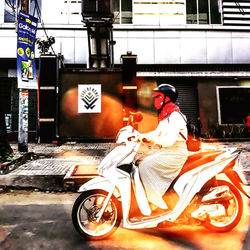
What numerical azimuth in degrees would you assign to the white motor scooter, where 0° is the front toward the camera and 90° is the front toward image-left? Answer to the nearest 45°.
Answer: approximately 90°

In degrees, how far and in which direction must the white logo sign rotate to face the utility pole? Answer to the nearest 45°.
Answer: approximately 45° to its right

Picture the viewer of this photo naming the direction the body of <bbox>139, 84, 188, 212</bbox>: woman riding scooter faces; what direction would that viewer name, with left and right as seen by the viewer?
facing to the left of the viewer

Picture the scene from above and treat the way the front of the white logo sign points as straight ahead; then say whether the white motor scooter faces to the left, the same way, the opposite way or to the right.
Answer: to the right

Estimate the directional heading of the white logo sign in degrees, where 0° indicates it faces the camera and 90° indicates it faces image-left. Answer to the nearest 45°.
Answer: approximately 0°

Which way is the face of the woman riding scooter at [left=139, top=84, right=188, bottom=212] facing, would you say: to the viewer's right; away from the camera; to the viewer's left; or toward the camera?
to the viewer's left

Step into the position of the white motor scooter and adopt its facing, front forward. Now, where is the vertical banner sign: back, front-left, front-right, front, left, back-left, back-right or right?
front-right

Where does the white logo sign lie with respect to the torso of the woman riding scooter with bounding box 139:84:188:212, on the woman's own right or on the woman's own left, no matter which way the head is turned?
on the woman's own right

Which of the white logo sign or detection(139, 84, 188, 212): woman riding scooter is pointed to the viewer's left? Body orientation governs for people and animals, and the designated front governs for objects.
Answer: the woman riding scooter

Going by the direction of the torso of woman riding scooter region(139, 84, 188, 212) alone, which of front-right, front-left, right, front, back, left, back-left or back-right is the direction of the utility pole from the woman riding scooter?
front-right

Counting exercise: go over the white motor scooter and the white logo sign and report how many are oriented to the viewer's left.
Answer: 1
